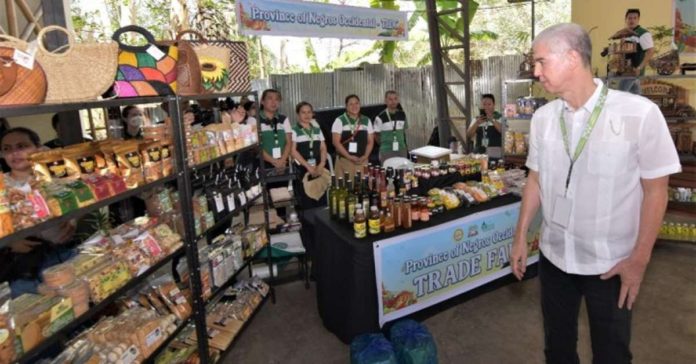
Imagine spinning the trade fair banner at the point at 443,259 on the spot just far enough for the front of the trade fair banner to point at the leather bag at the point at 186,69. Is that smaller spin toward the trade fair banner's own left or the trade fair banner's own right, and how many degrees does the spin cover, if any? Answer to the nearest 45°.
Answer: approximately 90° to the trade fair banner's own right

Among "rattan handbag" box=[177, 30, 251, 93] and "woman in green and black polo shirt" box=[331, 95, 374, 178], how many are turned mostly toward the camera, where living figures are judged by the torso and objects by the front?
2

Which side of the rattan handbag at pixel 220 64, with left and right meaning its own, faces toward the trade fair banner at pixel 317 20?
back

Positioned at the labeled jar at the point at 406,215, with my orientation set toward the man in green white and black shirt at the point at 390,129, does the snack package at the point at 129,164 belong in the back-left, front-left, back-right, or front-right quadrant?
back-left

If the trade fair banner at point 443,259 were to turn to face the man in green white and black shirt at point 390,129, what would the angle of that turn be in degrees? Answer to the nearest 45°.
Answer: approximately 135° to its left

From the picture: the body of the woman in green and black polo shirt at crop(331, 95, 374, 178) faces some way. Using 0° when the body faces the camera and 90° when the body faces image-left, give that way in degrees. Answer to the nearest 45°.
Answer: approximately 0°

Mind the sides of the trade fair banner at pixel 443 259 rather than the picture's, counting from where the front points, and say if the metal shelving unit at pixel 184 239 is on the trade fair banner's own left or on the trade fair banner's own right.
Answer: on the trade fair banner's own right

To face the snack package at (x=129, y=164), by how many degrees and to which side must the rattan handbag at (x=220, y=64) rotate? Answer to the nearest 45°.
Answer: approximately 45° to its right
